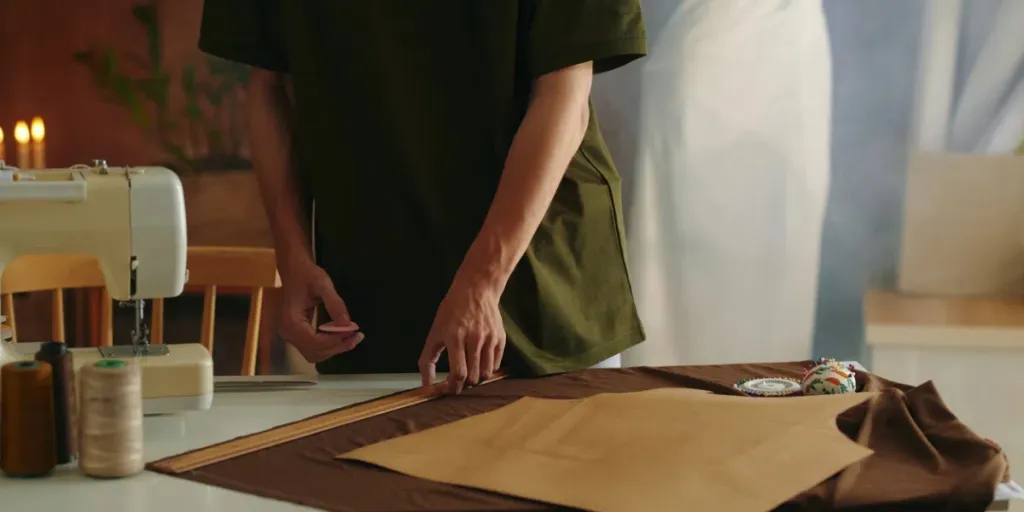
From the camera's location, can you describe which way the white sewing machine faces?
facing away from the viewer

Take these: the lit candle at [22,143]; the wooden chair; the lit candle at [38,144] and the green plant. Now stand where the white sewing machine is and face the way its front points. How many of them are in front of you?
4

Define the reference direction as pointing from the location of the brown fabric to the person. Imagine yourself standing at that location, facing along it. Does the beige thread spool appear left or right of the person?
left

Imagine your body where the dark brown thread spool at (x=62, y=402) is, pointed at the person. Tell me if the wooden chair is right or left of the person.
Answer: left
